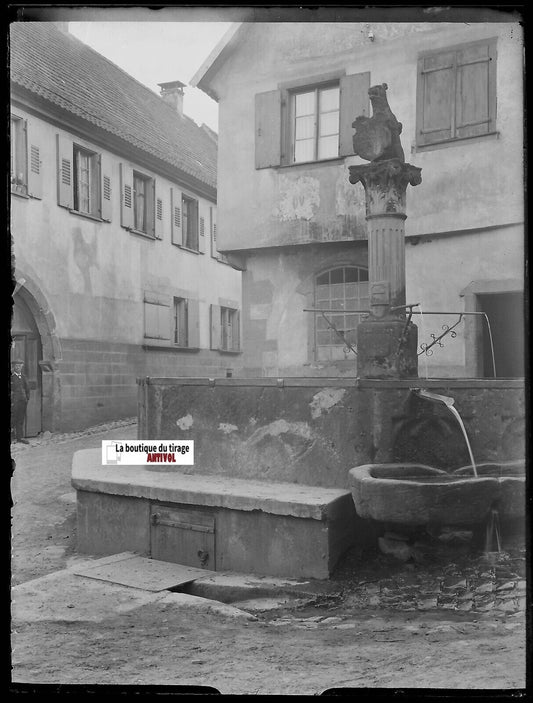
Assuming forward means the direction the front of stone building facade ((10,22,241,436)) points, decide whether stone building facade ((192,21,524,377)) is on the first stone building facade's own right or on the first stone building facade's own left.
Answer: on the first stone building facade's own left

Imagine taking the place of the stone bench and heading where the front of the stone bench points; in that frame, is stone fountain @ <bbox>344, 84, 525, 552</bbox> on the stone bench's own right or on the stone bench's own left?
on the stone bench's own left

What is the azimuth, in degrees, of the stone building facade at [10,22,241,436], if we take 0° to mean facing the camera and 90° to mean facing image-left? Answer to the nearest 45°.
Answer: approximately 315°

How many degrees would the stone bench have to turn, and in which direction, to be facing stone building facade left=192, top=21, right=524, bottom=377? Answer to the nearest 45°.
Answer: approximately 135° to its left

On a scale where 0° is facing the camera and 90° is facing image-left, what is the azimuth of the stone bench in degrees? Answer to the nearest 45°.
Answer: approximately 0°
